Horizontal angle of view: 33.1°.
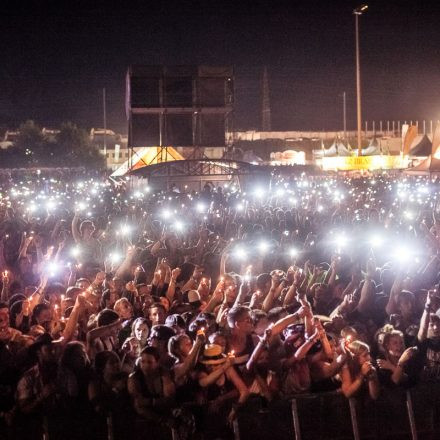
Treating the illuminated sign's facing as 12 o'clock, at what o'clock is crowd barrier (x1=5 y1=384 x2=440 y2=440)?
The crowd barrier is roughly at 12 o'clock from the illuminated sign.

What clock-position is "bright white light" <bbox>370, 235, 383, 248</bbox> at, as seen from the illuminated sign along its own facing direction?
The bright white light is roughly at 12 o'clock from the illuminated sign.

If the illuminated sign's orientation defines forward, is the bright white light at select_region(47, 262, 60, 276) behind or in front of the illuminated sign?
in front

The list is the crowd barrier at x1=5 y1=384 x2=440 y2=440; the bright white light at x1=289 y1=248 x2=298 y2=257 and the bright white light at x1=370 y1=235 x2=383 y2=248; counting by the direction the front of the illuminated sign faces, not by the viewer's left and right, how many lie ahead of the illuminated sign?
3

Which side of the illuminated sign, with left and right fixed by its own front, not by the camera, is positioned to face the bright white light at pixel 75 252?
front

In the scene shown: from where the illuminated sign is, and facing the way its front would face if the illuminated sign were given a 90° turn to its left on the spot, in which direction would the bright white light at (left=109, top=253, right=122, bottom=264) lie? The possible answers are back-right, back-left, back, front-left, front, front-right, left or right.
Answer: right

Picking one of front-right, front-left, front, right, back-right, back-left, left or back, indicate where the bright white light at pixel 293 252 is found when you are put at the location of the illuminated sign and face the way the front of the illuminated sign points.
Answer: front

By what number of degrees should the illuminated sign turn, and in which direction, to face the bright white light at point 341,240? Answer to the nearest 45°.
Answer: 0° — it already faces it

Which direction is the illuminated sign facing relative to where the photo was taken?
toward the camera

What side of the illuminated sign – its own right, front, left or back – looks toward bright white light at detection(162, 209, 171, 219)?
front

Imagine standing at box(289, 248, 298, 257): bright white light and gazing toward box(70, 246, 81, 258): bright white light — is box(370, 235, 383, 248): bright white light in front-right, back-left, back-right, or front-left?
back-right

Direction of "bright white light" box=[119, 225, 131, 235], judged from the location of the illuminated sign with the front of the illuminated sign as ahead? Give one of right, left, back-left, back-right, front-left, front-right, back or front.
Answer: front
